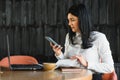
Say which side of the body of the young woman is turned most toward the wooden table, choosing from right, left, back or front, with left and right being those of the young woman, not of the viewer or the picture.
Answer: front

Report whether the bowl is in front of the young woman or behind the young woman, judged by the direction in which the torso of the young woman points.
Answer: in front

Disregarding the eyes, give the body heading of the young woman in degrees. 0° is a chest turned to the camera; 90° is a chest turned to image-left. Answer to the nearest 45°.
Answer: approximately 45°
